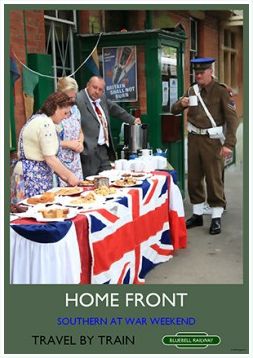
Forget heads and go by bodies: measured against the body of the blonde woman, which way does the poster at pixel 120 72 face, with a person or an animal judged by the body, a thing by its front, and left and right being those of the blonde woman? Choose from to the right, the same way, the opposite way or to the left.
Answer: to the right

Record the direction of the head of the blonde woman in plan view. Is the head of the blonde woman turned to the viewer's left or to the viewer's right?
to the viewer's right

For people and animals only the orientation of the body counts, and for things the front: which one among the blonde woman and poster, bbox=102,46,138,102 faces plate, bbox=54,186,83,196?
the poster

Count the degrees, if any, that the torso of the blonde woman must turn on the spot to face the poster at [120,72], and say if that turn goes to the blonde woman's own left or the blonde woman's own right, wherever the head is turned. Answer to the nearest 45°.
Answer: approximately 90° to the blonde woman's own left

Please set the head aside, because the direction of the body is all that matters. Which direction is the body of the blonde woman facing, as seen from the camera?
to the viewer's right
